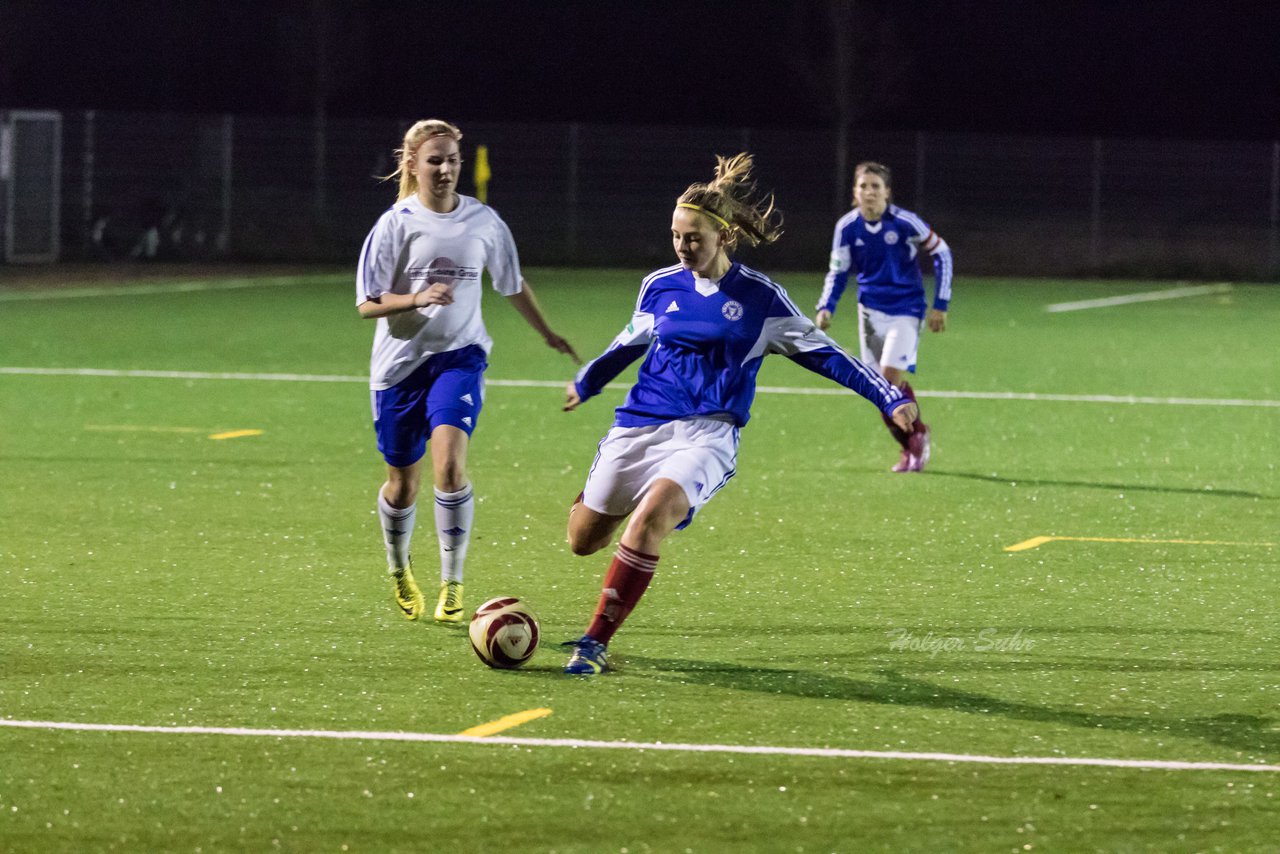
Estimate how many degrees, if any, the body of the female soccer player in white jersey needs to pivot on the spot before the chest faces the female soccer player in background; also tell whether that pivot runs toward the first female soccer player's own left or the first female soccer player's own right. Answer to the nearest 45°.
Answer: approximately 135° to the first female soccer player's own left

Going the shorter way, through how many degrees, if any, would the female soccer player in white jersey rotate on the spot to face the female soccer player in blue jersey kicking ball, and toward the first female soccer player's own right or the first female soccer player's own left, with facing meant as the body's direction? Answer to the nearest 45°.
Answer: approximately 45° to the first female soccer player's own left

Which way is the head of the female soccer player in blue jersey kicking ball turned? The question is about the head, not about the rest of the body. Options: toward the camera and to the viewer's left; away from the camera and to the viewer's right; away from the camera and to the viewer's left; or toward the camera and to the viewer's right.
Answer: toward the camera and to the viewer's left

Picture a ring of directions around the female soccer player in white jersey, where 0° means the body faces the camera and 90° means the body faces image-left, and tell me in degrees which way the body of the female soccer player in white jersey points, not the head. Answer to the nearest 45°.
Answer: approximately 0°

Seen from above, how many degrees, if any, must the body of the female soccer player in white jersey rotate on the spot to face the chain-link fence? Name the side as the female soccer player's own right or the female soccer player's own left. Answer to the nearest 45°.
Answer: approximately 180°
